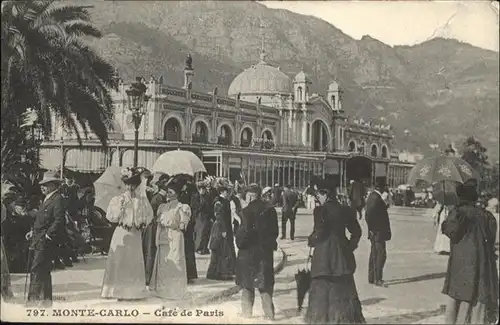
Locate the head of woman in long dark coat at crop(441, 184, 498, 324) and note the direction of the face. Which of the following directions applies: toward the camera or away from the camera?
away from the camera

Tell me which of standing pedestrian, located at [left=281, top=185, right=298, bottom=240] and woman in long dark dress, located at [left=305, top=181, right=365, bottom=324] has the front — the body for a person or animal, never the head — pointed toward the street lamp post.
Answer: the woman in long dark dress

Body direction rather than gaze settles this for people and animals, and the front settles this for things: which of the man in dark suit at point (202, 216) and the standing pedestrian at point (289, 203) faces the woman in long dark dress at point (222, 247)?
the man in dark suit at point (202, 216)

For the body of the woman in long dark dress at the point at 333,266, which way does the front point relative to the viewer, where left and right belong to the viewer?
facing away from the viewer and to the left of the viewer

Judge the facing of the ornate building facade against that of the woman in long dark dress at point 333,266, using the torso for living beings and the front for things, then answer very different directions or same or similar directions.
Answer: very different directions

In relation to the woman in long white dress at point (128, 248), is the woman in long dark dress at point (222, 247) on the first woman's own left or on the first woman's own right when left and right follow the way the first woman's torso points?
on the first woman's own left
